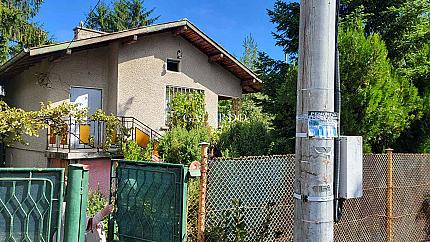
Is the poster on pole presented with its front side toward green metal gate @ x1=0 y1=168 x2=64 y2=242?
no

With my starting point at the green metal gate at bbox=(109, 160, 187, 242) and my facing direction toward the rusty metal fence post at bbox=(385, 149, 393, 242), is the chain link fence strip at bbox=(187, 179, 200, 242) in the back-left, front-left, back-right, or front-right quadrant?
front-left

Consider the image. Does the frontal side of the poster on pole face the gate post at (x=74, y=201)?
no

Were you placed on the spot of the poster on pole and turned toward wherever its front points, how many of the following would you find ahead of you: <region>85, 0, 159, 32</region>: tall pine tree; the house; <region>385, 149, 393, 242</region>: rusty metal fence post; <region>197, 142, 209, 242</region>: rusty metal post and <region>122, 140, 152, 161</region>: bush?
0

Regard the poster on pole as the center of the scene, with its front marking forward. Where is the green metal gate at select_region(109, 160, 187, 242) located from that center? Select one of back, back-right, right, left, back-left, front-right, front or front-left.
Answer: back-right

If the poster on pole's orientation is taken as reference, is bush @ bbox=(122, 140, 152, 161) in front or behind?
behind

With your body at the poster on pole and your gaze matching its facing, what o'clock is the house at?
The house is roughly at 5 o'clock from the poster on pole.

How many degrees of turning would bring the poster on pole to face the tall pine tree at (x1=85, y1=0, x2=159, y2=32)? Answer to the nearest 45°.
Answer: approximately 135° to its right

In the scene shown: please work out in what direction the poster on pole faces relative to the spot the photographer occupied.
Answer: facing the viewer

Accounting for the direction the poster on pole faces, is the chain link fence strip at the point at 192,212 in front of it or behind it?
behind

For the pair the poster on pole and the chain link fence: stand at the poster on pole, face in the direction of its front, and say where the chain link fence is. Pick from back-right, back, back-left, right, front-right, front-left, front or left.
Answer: back

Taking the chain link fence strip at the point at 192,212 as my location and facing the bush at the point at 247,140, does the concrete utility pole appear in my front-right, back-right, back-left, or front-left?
back-right

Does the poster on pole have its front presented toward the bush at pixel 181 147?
no
